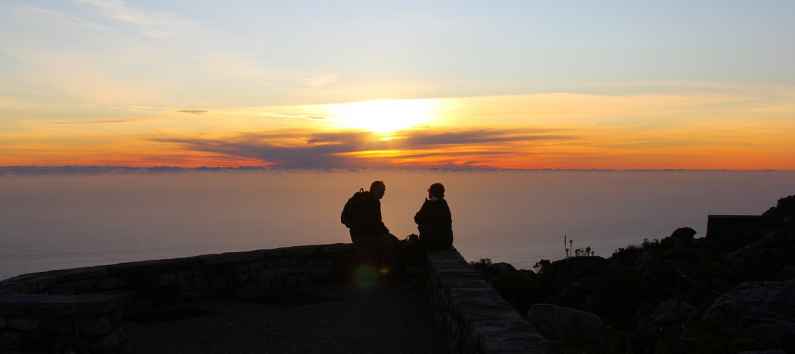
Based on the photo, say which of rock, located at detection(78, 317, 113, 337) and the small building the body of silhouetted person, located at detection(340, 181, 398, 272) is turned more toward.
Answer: the small building

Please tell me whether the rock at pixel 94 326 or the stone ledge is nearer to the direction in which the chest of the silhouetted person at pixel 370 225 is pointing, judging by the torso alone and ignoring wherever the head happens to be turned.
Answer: the stone ledge

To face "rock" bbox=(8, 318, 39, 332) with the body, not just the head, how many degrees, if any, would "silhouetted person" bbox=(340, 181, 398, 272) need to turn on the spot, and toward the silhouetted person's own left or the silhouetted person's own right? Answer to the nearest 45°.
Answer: approximately 135° to the silhouetted person's own right

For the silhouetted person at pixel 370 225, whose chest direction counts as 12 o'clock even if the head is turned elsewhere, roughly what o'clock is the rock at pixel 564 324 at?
The rock is roughly at 2 o'clock from the silhouetted person.

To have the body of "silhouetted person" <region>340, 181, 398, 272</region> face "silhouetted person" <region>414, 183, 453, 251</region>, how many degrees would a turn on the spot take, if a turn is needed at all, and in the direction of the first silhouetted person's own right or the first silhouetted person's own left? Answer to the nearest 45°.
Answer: approximately 45° to the first silhouetted person's own right

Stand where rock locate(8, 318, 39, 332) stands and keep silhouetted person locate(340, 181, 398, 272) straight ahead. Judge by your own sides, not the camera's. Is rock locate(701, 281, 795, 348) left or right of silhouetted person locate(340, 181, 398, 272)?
right

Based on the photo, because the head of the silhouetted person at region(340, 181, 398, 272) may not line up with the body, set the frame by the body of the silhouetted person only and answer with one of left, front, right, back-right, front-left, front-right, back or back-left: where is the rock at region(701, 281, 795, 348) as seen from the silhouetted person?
front-right

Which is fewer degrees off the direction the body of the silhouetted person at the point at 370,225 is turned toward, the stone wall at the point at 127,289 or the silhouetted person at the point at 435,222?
the silhouetted person

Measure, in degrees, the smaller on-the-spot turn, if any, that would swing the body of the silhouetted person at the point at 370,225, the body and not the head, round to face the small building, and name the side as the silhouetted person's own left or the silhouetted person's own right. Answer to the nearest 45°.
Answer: approximately 45° to the silhouetted person's own left

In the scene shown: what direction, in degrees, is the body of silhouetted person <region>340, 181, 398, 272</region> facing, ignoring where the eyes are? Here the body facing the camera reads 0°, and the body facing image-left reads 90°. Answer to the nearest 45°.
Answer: approximately 270°

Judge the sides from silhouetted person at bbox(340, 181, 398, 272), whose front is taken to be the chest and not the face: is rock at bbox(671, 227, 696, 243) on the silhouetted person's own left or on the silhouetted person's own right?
on the silhouetted person's own left

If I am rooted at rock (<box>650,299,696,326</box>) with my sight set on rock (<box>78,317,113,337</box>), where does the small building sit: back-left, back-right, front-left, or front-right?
back-right
